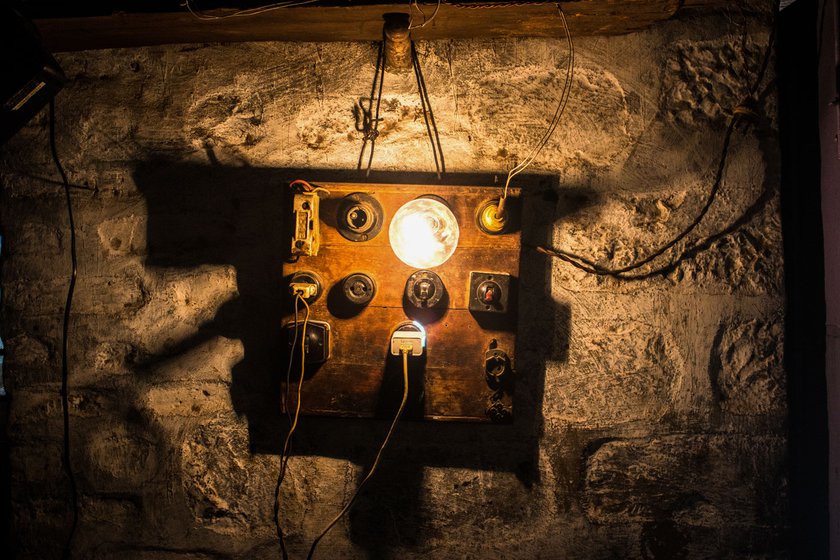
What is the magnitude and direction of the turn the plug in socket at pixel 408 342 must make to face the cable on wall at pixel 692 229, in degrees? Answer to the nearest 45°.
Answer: approximately 90° to its left

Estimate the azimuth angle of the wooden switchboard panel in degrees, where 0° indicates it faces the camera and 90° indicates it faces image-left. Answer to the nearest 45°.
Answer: approximately 0°

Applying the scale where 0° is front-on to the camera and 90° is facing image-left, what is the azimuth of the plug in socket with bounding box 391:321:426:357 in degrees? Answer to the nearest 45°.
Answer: approximately 0°

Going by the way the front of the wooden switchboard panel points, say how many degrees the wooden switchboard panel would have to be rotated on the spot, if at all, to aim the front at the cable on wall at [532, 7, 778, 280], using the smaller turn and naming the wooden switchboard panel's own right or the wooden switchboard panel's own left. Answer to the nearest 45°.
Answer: approximately 90° to the wooden switchboard panel's own left
